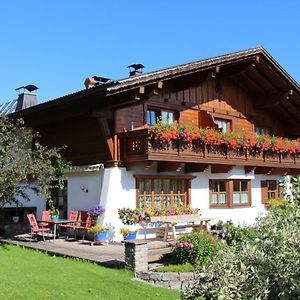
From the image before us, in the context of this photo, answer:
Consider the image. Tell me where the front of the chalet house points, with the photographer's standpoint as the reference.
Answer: facing the viewer and to the right of the viewer

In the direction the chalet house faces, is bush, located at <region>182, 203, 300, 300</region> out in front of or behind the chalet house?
in front

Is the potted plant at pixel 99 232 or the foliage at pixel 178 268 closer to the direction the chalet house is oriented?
the foliage

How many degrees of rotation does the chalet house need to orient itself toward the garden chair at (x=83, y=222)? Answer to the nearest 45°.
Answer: approximately 90° to its right

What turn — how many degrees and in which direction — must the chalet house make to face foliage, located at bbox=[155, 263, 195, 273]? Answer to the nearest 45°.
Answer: approximately 45° to its right

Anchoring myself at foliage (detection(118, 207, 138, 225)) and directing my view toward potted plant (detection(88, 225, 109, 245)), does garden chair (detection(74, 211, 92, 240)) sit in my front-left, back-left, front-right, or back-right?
front-right

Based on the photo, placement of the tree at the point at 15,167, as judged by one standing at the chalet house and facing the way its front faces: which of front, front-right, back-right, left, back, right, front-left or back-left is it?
right

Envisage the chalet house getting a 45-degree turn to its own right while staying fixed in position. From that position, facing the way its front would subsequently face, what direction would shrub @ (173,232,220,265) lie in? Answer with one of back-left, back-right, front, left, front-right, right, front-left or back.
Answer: front
